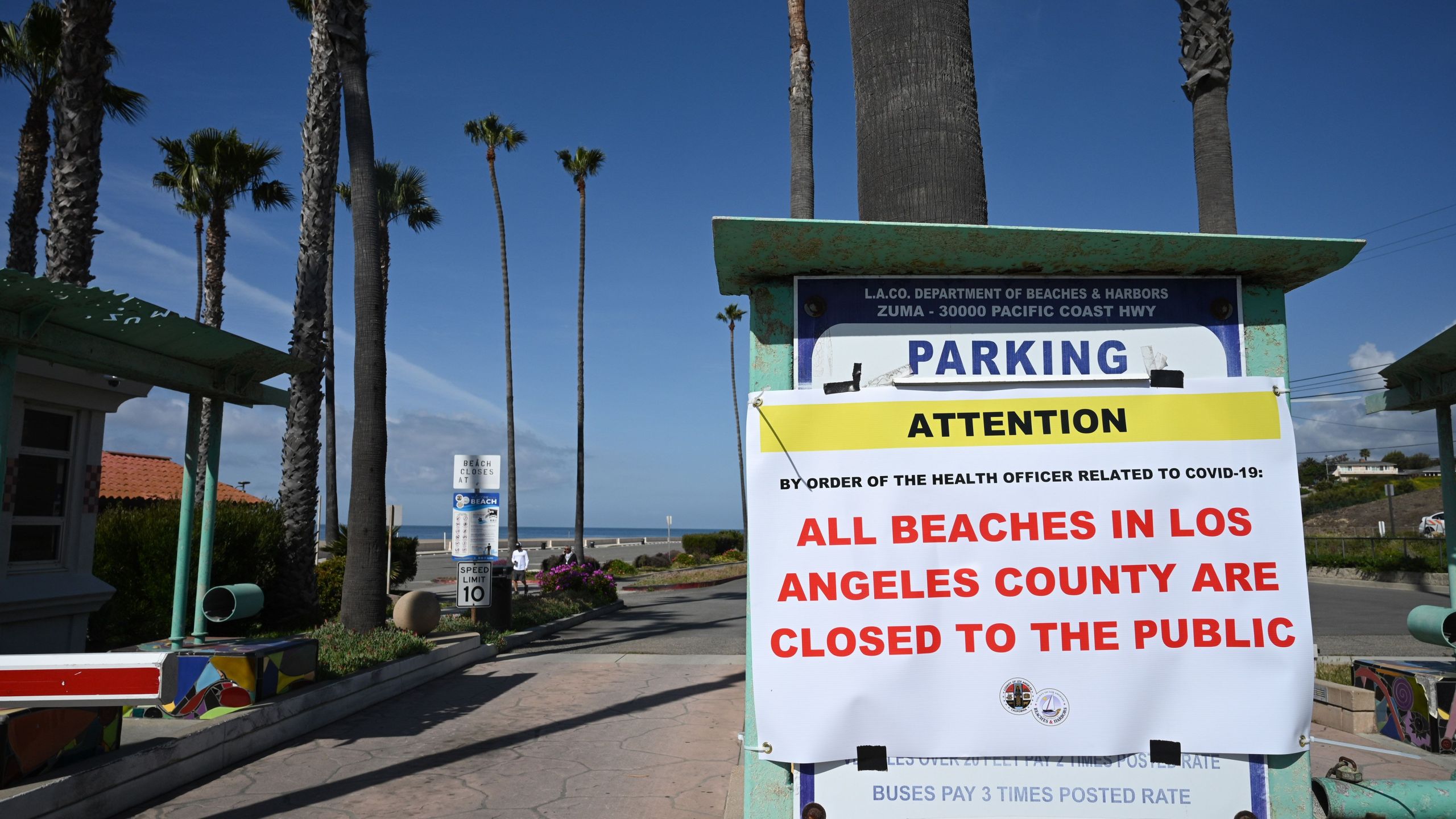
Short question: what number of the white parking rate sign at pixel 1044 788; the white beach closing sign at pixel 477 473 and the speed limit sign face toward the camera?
3

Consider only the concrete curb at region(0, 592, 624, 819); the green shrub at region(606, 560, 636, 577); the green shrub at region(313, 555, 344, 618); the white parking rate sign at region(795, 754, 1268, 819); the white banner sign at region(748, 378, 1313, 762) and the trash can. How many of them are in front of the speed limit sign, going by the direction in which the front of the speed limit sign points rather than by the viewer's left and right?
3

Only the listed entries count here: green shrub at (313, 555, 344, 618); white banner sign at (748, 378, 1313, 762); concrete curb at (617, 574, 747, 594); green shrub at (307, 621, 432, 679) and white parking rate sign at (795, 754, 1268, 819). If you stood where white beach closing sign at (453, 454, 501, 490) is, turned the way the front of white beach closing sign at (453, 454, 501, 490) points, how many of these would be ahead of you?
3

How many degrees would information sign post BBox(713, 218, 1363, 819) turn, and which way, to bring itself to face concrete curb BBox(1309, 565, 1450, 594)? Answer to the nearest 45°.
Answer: approximately 180°

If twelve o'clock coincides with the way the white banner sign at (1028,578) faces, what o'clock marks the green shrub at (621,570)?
The green shrub is roughly at 5 o'clock from the white banner sign.

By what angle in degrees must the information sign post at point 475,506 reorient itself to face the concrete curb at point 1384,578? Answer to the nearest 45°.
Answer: approximately 90° to its left

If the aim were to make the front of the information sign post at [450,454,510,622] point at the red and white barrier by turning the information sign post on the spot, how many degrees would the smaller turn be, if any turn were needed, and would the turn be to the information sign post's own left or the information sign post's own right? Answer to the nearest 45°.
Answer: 0° — it already faces it

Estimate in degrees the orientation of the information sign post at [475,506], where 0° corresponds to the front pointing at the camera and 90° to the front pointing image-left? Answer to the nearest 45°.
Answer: approximately 0°

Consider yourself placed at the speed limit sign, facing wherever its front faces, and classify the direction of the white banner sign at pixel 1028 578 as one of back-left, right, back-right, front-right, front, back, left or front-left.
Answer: front

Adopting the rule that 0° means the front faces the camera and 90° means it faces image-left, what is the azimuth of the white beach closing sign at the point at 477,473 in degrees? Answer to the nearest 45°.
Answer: approximately 0°

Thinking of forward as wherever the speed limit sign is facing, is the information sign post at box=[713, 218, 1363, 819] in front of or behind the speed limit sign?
in front

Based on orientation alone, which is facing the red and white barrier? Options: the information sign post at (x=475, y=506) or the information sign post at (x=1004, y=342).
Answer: the information sign post at (x=475, y=506)
